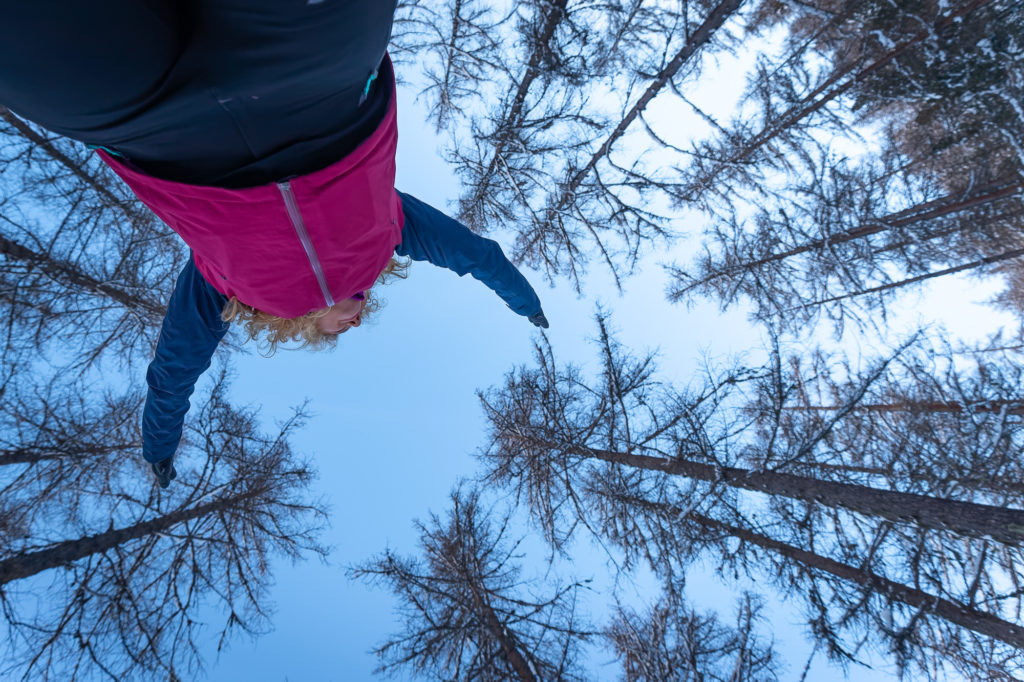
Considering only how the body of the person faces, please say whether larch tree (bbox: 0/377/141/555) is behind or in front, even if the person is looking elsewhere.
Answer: behind

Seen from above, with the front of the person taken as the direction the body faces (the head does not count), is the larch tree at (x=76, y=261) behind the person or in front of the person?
behind

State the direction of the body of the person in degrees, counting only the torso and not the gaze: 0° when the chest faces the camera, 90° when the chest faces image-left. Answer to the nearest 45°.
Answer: approximately 0°
